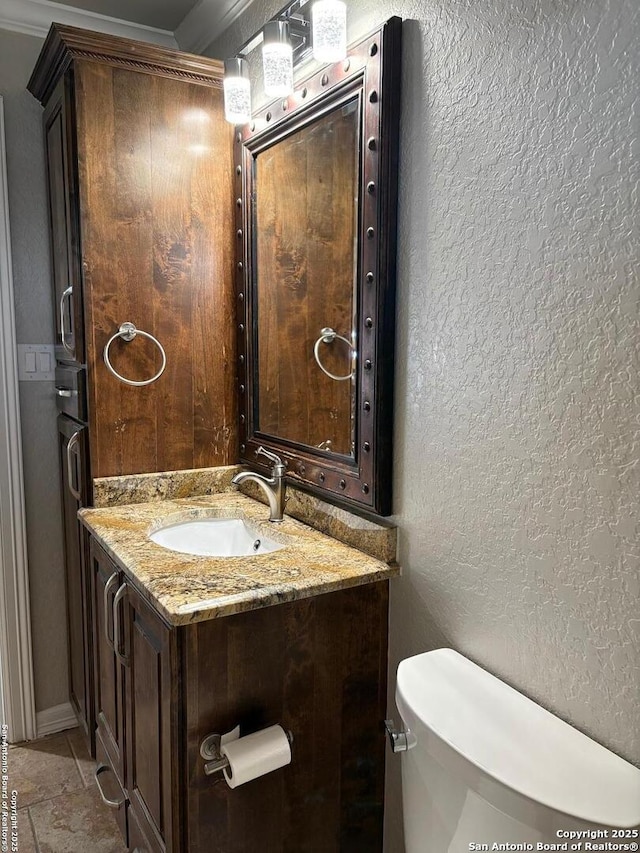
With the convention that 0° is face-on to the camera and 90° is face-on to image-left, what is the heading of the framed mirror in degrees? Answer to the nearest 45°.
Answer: approximately 45°

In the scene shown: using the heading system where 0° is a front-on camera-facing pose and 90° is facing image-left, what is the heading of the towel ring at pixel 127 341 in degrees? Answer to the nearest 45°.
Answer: approximately 0°

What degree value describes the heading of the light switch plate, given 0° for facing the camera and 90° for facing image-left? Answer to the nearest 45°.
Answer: approximately 0°

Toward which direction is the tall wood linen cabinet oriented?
to the viewer's left

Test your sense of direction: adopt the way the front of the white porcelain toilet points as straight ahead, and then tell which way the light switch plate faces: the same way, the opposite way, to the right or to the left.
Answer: to the left
